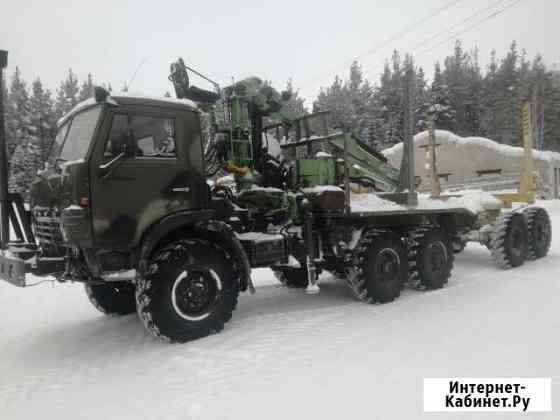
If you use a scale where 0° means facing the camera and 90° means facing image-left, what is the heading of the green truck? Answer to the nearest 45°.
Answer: approximately 45°

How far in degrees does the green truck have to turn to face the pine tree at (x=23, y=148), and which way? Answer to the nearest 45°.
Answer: approximately 90° to its right

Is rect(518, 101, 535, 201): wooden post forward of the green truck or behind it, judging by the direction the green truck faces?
behind

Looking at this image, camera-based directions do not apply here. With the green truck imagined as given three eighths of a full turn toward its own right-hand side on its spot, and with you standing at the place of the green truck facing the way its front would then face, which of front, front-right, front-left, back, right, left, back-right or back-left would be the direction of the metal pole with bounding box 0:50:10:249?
left
